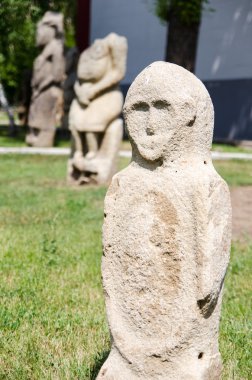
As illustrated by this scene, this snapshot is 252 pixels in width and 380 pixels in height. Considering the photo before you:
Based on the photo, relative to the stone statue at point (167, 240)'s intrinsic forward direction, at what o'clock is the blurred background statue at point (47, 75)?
The blurred background statue is roughly at 4 o'clock from the stone statue.

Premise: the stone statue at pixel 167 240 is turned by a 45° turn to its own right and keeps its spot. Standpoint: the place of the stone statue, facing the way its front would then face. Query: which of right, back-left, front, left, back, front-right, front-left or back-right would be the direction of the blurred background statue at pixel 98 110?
right

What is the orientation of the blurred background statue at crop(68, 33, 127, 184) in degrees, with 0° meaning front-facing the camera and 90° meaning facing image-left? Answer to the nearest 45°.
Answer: approximately 45°

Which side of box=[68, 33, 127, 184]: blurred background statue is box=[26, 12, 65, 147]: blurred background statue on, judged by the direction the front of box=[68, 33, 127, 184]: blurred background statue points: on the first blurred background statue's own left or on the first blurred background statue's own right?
on the first blurred background statue's own right
